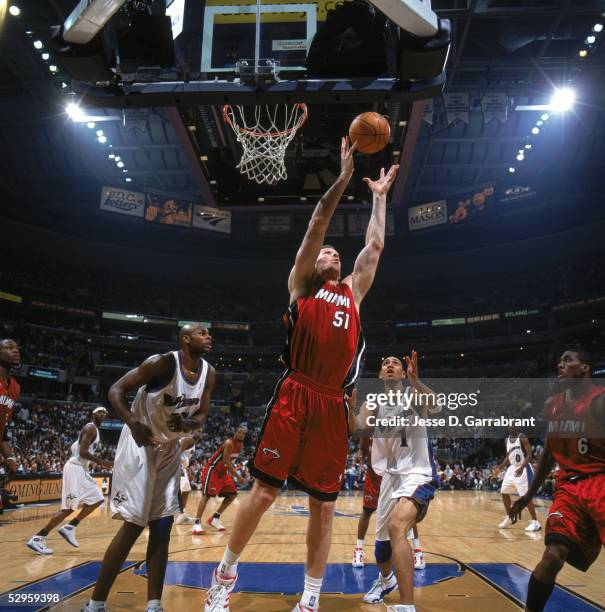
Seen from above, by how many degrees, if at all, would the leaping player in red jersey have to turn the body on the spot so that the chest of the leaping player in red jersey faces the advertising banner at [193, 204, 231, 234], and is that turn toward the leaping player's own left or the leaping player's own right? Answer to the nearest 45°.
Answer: approximately 135° to the leaping player's own left

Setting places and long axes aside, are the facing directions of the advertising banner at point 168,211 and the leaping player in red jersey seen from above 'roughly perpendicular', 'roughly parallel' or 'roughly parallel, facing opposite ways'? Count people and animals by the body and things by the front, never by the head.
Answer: roughly parallel

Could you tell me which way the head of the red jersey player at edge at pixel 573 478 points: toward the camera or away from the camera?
toward the camera

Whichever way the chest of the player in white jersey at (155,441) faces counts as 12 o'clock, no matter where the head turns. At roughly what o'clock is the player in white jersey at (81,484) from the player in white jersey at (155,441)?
the player in white jersey at (81,484) is roughly at 7 o'clock from the player in white jersey at (155,441).

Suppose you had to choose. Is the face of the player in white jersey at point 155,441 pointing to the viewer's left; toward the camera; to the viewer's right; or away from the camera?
to the viewer's right

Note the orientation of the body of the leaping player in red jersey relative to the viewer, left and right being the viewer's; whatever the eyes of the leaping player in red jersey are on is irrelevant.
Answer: facing the viewer and to the right of the viewer

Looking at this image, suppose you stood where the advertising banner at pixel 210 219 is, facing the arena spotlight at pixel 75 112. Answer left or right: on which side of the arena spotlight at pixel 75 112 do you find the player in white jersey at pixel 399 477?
left

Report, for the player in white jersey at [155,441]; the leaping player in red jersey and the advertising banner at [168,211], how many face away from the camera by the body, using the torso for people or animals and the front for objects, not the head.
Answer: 0
